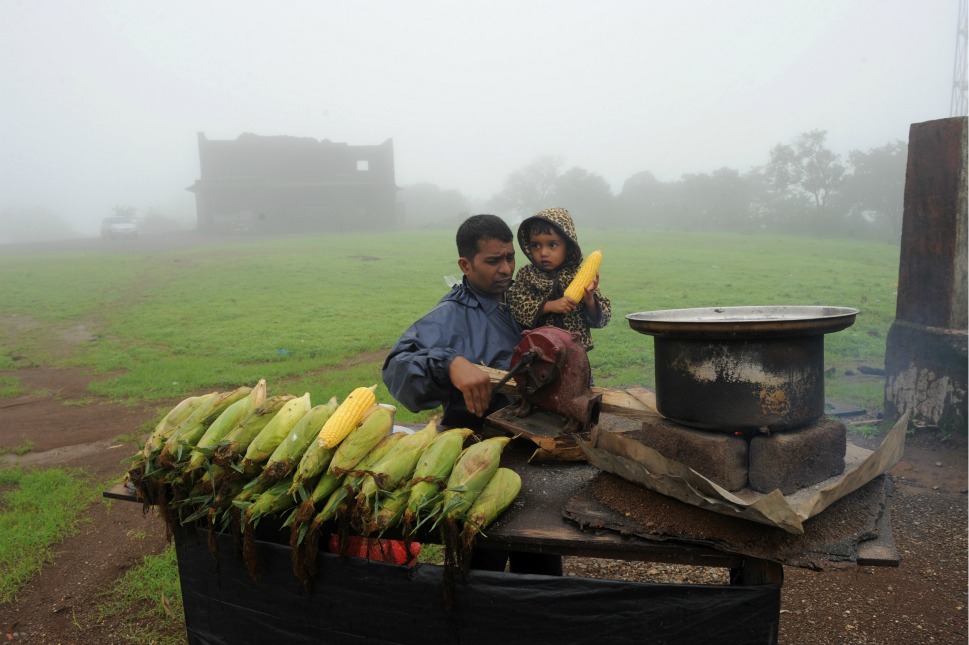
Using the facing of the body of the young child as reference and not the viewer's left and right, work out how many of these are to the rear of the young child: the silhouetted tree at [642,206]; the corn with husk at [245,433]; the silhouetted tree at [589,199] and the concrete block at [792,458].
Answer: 2

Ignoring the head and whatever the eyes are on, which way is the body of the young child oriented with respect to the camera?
toward the camera

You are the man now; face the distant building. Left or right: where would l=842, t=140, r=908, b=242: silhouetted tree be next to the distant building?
right

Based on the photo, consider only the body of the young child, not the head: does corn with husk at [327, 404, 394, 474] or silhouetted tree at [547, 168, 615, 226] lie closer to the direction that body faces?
the corn with husk

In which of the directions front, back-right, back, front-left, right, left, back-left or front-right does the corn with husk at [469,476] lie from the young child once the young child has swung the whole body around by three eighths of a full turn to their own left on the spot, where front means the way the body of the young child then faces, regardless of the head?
back-right

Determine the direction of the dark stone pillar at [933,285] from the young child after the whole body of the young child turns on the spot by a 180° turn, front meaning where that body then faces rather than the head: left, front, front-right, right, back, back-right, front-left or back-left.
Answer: front-right

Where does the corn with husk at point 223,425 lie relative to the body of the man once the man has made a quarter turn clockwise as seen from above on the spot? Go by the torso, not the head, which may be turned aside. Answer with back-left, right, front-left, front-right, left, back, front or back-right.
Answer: front

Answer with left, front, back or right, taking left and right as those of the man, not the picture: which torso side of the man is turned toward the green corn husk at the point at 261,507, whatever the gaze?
right

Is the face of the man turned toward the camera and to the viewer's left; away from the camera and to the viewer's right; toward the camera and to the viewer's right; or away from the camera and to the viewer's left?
toward the camera and to the viewer's right

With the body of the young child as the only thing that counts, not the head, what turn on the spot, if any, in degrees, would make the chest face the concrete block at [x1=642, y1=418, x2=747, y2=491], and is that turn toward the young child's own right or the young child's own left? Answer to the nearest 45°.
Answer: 0° — they already face it

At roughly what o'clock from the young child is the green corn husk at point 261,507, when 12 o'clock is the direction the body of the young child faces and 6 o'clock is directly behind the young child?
The green corn husk is roughly at 1 o'clock from the young child.

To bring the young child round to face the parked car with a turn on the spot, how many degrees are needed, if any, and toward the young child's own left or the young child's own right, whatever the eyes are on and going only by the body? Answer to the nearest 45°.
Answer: approximately 135° to the young child's own right

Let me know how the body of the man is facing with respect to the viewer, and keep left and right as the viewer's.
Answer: facing the viewer and to the right of the viewer
